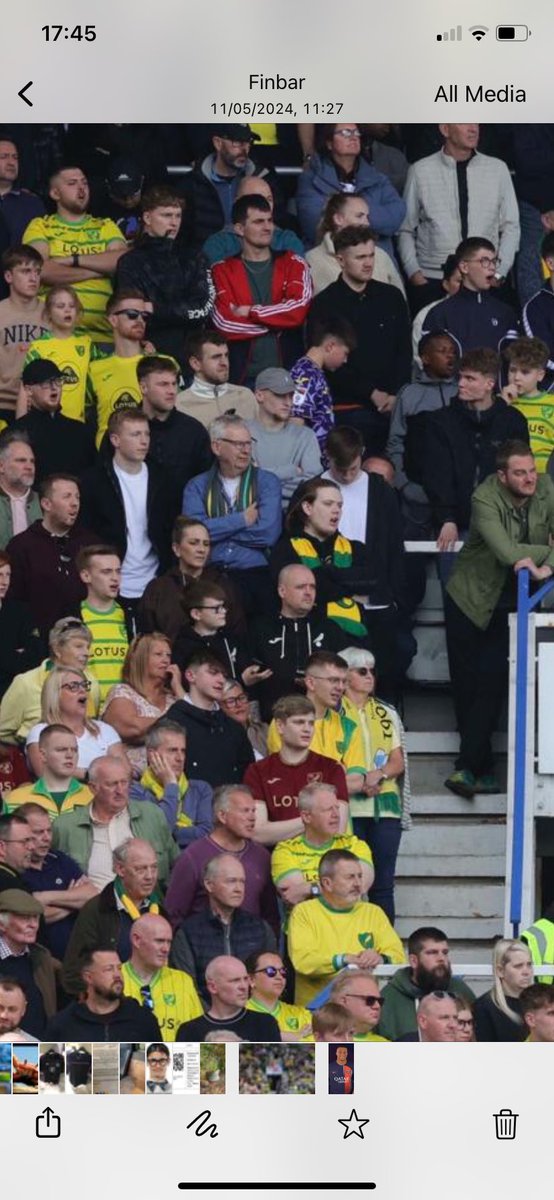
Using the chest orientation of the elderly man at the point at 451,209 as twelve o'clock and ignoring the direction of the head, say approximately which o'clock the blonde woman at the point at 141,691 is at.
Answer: The blonde woman is roughly at 1 o'clock from the elderly man.

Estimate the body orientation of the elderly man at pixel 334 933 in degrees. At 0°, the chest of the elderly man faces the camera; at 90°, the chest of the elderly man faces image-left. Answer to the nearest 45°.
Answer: approximately 315°

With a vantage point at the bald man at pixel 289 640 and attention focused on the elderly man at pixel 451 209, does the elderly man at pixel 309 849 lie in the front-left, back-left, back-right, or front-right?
back-right

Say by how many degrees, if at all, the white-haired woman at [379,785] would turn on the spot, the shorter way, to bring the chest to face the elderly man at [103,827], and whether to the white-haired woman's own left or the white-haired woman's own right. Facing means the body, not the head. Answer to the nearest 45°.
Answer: approximately 45° to the white-haired woman's own right

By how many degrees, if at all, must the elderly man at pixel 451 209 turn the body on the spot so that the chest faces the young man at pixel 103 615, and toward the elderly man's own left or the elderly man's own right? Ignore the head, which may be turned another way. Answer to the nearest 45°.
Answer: approximately 45° to the elderly man's own right
